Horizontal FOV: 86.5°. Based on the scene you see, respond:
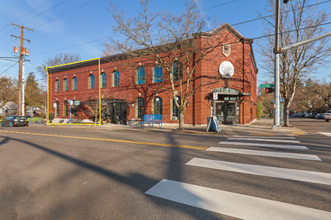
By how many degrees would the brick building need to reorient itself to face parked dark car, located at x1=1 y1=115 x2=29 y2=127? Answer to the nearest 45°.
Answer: approximately 90° to its right

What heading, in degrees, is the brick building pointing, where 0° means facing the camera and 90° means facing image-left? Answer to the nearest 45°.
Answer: approximately 0°

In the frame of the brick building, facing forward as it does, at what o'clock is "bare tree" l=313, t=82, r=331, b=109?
The bare tree is roughly at 8 o'clock from the brick building.
